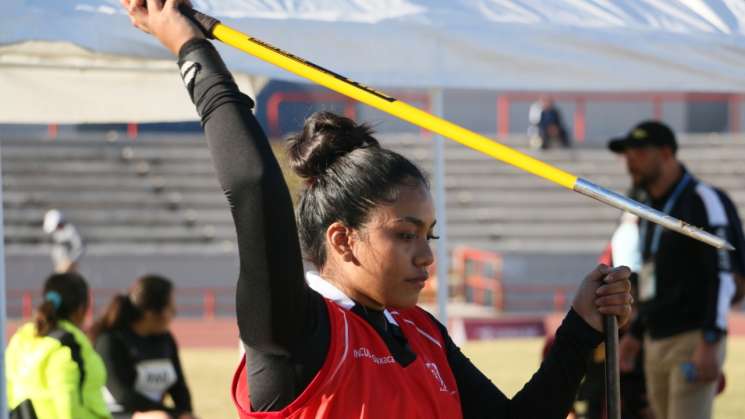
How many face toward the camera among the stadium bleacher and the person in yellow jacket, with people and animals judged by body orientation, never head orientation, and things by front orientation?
1

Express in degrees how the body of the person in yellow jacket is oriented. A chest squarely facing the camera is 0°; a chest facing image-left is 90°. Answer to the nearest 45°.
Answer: approximately 225°

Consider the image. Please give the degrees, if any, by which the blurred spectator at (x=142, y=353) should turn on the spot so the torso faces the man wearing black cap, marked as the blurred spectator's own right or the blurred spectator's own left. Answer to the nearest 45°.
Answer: approximately 45° to the blurred spectator's own left

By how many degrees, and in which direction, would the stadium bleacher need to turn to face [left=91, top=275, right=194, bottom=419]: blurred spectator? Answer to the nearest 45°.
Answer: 0° — it already faces them
